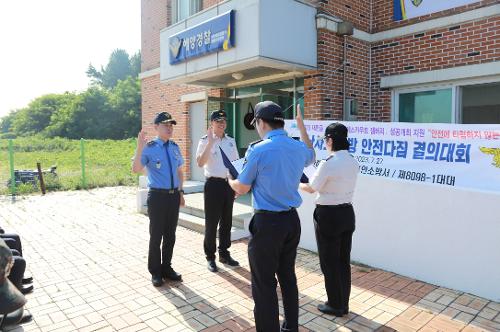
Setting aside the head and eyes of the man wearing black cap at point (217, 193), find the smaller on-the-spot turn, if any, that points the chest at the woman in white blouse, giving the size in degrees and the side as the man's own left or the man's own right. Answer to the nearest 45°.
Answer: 0° — they already face them

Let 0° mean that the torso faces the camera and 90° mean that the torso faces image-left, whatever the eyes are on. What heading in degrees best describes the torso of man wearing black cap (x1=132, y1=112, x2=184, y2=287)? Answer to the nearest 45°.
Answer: approximately 315°

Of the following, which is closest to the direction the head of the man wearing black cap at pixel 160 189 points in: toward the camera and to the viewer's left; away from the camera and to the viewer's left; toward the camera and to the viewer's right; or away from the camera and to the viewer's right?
toward the camera and to the viewer's right

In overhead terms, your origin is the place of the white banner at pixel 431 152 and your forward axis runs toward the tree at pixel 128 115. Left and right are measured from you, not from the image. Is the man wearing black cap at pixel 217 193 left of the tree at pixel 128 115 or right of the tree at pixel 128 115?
left

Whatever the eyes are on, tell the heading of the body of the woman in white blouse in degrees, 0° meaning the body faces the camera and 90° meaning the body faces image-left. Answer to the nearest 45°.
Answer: approximately 135°

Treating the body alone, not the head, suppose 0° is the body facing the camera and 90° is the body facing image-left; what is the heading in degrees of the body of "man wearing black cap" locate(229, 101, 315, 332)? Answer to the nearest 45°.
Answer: approximately 135°
